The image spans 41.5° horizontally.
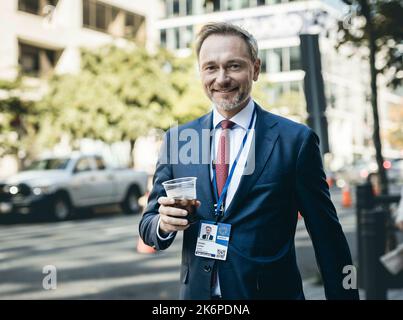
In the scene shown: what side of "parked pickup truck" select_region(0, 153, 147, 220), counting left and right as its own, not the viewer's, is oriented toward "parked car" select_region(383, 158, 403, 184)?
back

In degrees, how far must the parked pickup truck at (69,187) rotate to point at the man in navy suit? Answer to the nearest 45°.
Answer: approximately 45° to its left

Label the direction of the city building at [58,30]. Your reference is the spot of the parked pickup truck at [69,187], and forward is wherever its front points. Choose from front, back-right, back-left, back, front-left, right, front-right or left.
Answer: back-right

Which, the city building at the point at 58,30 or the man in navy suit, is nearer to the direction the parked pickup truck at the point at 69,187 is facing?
the man in navy suit

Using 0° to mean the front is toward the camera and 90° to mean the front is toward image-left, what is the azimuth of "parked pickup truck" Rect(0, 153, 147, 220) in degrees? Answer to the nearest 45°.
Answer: approximately 45°

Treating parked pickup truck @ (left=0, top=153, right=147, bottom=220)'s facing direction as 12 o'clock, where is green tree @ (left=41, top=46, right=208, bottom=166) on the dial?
The green tree is roughly at 5 o'clock from the parked pickup truck.
